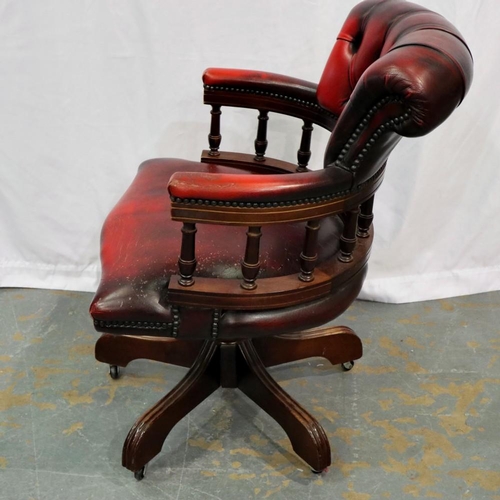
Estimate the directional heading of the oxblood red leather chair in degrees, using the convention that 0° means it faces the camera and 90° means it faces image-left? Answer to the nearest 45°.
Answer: approximately 90°
